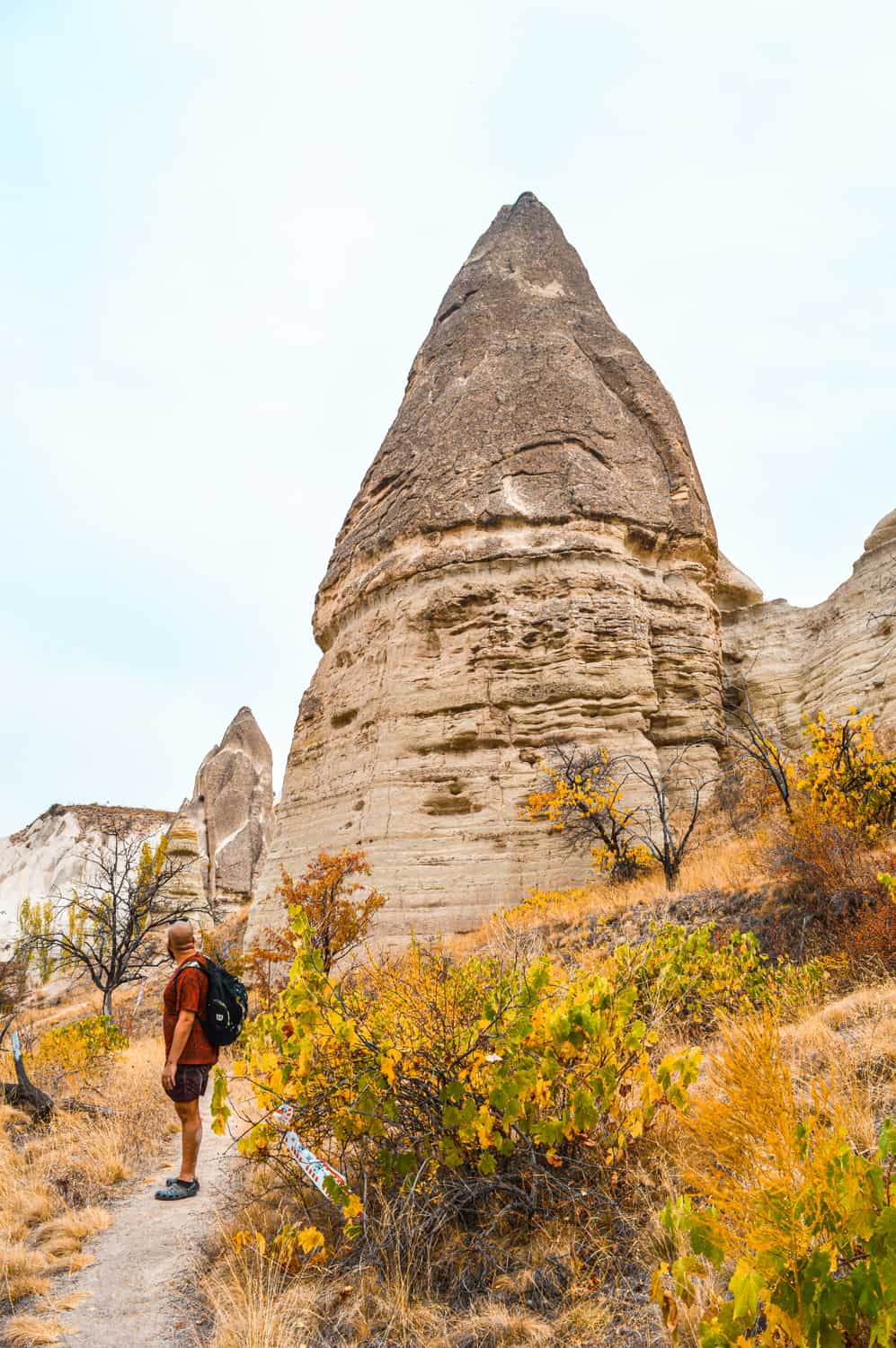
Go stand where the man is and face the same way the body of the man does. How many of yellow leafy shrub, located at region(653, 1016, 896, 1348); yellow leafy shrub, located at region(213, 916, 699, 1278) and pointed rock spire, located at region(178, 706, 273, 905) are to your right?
1

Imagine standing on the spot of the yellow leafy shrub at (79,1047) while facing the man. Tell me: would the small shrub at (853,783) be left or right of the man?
left

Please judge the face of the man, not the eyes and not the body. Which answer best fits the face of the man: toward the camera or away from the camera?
away from the camera

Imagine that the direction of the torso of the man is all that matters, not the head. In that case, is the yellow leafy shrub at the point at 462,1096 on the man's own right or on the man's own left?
on the man's own left

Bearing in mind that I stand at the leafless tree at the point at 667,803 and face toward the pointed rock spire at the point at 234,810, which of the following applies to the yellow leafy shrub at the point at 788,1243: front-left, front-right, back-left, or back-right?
back-left

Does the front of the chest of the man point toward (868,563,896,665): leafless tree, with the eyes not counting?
no

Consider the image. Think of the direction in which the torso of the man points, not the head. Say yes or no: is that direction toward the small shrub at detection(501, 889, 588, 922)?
no

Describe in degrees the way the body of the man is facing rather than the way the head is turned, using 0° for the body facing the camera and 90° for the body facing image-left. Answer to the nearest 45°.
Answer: approximately 90°

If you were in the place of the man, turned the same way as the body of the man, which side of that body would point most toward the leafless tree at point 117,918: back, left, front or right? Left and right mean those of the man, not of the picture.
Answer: right

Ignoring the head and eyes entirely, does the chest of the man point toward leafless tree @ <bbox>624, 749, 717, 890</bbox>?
no

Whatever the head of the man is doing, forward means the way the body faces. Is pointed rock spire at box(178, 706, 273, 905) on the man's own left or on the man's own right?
on the man's own right
